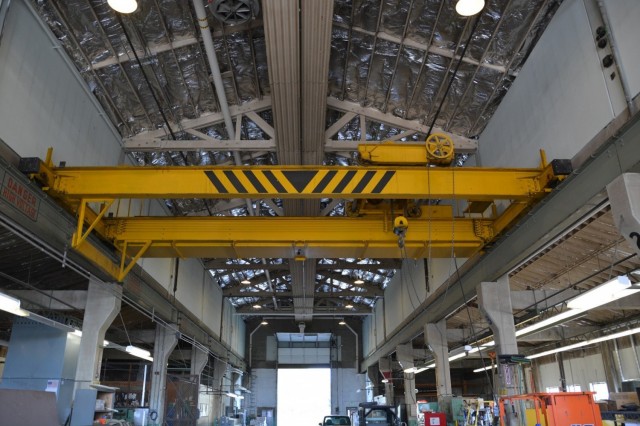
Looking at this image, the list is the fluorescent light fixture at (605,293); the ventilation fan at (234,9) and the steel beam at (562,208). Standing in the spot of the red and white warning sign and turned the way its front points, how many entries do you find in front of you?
3

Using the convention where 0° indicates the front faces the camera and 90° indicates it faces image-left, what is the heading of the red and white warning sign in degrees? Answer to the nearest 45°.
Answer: approximately 315°

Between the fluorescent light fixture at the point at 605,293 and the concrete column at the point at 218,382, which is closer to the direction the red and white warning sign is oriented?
the fluorescent light fixture

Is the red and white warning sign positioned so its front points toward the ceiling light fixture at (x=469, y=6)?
yes

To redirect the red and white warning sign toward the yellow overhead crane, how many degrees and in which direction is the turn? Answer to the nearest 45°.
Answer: approximately 45° to its left

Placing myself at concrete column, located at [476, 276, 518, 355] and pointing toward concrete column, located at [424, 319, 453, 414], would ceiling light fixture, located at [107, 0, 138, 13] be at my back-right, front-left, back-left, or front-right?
back-left

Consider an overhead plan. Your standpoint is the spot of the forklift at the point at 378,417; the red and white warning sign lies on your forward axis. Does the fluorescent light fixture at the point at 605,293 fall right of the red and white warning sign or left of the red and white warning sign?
left

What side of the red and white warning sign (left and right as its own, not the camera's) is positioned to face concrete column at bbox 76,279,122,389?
left

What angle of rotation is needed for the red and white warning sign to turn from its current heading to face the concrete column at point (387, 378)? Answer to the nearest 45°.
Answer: approximately 90° to its left

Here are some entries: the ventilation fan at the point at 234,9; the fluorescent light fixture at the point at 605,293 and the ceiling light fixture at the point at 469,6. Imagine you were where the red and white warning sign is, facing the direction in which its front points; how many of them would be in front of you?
3

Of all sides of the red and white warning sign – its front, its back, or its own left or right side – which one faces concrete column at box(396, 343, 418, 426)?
left

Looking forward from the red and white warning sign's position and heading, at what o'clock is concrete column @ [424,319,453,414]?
The concrete column is roughly at 10 o'clock from the red and white warning sign.
